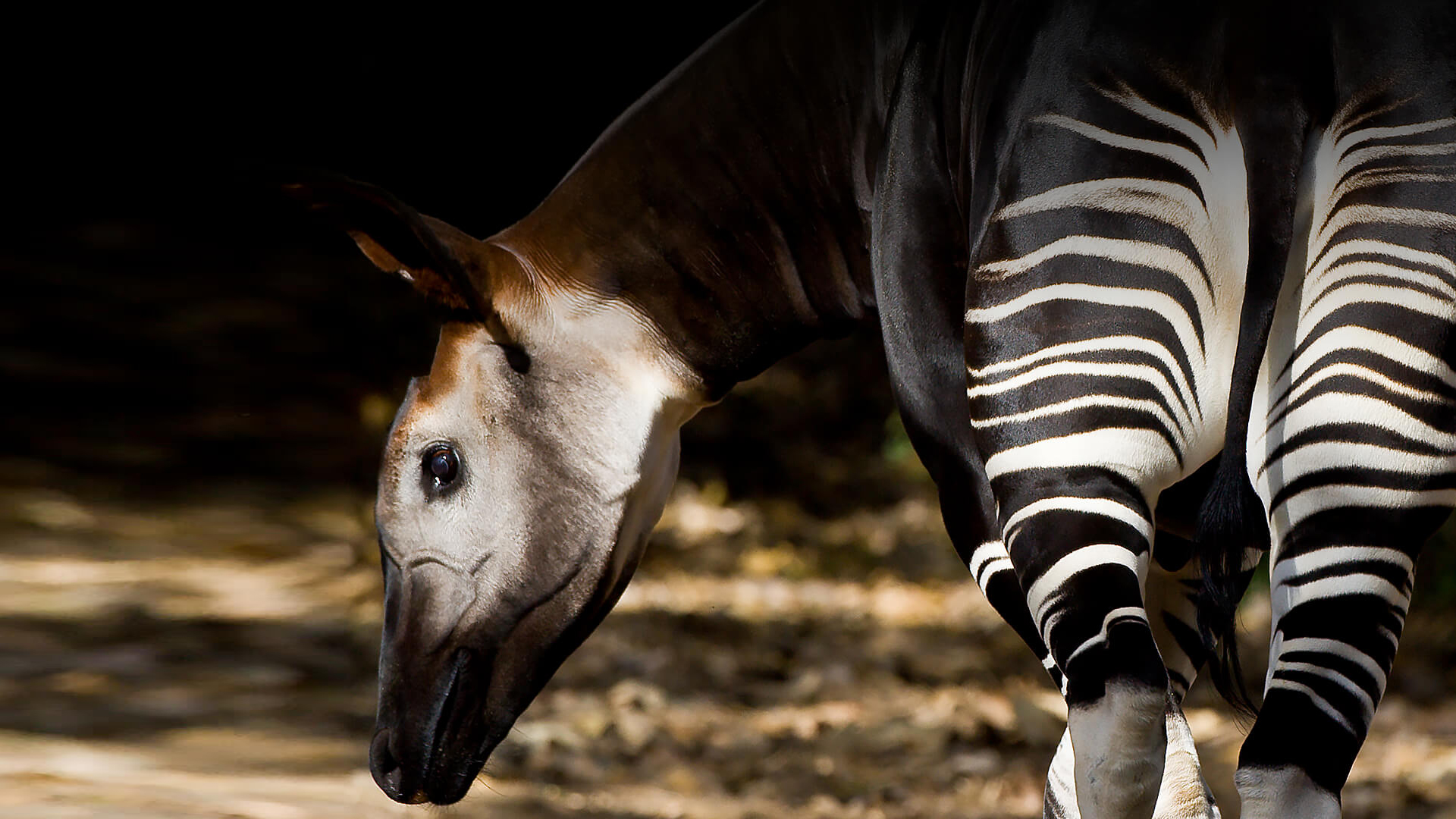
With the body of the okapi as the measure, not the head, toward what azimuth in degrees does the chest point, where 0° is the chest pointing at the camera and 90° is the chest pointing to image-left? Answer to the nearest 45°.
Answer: approximately 135°
